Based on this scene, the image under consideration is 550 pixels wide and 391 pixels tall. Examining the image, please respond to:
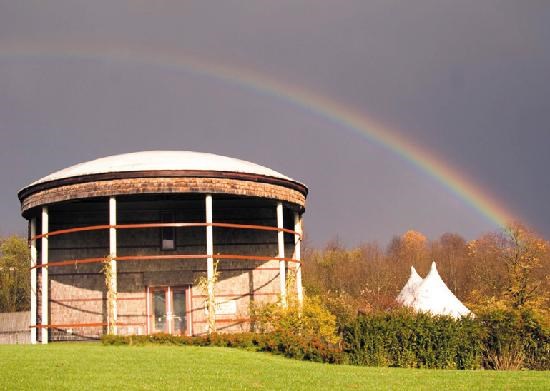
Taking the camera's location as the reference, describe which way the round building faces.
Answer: facing the viewer

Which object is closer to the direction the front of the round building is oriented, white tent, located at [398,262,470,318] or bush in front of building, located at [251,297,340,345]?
the bush in front of building

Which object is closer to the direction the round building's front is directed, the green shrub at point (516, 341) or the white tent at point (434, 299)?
the green shrub

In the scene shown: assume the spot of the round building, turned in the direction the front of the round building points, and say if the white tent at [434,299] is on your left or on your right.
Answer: on your left

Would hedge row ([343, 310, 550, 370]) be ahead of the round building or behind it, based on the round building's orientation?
ahead

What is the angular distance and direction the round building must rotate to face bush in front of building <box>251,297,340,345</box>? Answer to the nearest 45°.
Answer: approximately 45° to its left
